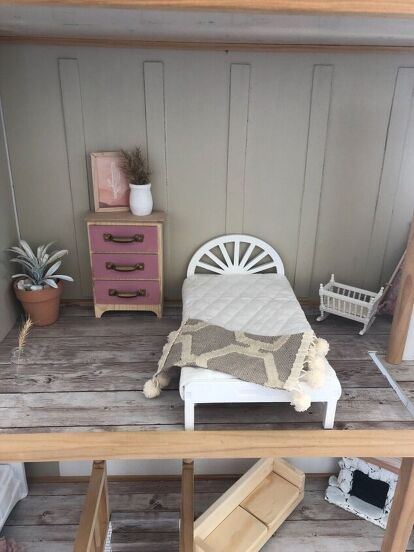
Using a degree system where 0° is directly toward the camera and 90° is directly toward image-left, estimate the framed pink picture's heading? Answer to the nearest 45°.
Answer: approximately 0°

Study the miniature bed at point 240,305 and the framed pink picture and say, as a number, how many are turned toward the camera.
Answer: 2

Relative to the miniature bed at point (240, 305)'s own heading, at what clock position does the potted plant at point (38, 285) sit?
The potted plant is roughly at 3 o'clock from the miniature bed.

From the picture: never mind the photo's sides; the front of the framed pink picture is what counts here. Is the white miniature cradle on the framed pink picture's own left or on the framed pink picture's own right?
on the framed pink picture's own left

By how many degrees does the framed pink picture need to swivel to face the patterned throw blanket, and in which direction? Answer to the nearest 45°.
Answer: approximately 45° to its left

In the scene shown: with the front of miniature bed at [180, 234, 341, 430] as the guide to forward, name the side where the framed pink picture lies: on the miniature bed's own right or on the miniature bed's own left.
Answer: on the miniature bed's own right

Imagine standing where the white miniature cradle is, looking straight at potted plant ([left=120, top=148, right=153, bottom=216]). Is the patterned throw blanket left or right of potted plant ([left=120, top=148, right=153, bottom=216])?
left

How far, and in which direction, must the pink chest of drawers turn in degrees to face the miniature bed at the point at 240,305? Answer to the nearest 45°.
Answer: approximately 45° to its left
